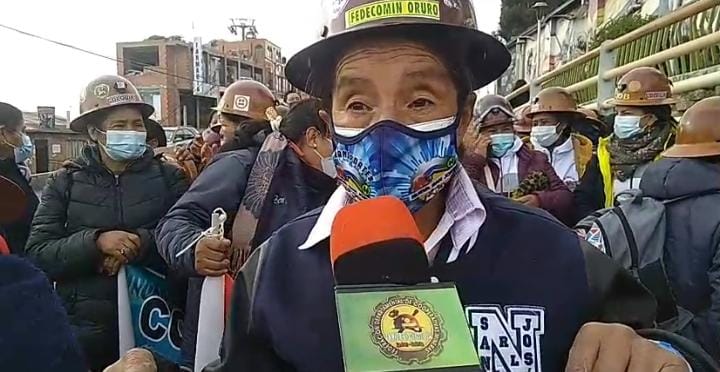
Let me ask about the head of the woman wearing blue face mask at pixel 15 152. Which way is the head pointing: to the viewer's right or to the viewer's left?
to the viewer's right

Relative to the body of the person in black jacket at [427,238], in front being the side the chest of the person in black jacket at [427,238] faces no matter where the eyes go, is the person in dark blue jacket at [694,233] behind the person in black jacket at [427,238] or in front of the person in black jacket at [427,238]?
behind

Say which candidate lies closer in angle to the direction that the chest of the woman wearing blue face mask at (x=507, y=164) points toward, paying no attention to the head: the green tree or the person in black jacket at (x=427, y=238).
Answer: the person in black jacket
